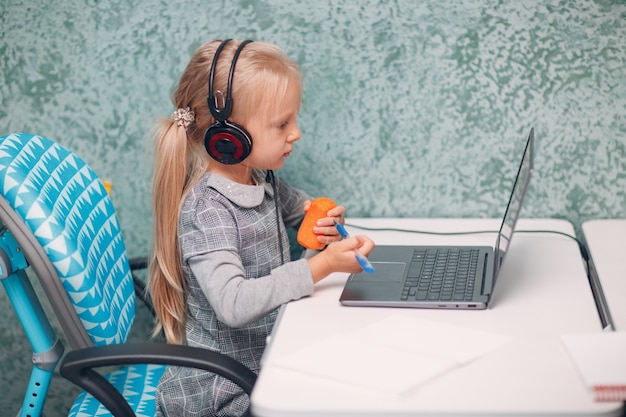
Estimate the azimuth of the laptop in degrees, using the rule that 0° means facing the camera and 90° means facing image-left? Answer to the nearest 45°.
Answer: approximately 90°

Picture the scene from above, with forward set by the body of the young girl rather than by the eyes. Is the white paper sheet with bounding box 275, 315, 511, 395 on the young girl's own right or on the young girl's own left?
on the young girl's own right

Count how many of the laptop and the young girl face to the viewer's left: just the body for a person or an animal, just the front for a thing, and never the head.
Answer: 1

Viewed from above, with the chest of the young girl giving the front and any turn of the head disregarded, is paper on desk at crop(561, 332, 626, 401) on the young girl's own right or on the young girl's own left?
on the young girl's own right

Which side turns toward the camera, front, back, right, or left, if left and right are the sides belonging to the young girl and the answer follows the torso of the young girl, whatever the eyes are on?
right

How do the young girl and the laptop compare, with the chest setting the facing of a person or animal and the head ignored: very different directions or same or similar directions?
very different directions

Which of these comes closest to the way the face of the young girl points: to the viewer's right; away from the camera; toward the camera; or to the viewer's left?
to the viewer's right

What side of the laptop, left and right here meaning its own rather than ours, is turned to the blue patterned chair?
front
